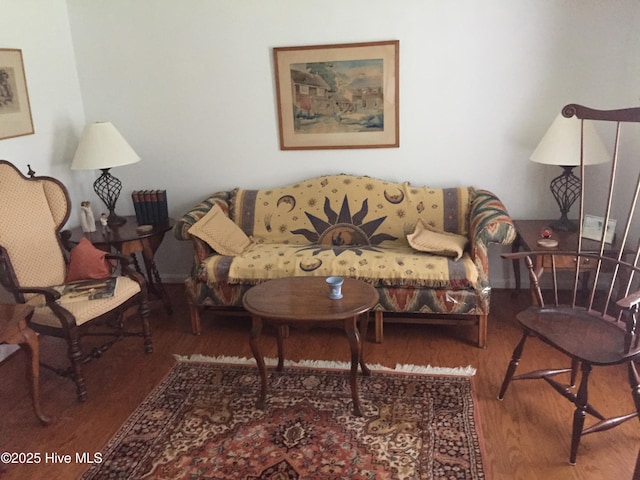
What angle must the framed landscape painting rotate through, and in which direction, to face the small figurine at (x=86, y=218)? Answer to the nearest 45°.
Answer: approximately 90° to its right

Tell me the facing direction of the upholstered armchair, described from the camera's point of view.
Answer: facing the viewer and to the right of the viewer

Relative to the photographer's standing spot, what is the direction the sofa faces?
facing the viewer

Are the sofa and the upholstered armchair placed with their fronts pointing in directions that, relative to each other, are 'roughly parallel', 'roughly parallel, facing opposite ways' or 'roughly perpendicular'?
roughly perpendicular

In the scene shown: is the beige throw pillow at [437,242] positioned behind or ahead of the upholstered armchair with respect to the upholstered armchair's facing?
ahead

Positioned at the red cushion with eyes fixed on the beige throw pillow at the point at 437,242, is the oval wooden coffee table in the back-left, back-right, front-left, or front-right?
front-right

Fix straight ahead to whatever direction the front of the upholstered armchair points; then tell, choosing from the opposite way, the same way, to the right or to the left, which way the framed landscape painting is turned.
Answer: to the right

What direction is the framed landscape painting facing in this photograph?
toward the camera

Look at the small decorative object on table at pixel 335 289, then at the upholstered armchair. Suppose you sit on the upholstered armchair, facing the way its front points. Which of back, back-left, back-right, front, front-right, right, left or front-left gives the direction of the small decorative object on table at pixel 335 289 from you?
front

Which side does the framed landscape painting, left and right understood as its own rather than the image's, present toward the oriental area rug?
front

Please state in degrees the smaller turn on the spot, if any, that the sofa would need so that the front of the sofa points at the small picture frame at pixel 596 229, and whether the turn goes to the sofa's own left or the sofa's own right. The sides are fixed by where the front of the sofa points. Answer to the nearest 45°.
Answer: approximately 90° to the sofa's own left

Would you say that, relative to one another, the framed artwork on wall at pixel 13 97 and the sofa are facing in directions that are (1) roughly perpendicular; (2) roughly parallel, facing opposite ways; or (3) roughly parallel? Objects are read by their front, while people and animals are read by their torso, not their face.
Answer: roughly perpendicular

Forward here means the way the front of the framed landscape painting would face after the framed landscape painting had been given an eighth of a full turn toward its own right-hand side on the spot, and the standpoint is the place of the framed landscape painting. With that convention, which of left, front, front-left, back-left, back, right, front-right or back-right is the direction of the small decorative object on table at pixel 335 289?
front-left

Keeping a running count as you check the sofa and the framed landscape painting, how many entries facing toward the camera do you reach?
2

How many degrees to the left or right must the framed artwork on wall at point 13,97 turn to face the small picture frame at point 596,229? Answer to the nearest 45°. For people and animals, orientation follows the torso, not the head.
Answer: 0° — it already faces it

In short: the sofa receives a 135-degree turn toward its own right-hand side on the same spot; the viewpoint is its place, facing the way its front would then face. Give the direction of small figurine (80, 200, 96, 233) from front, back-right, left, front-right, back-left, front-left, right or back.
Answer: front-left

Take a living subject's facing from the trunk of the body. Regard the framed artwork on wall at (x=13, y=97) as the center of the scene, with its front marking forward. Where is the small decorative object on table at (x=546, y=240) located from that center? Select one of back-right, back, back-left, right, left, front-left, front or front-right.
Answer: front
